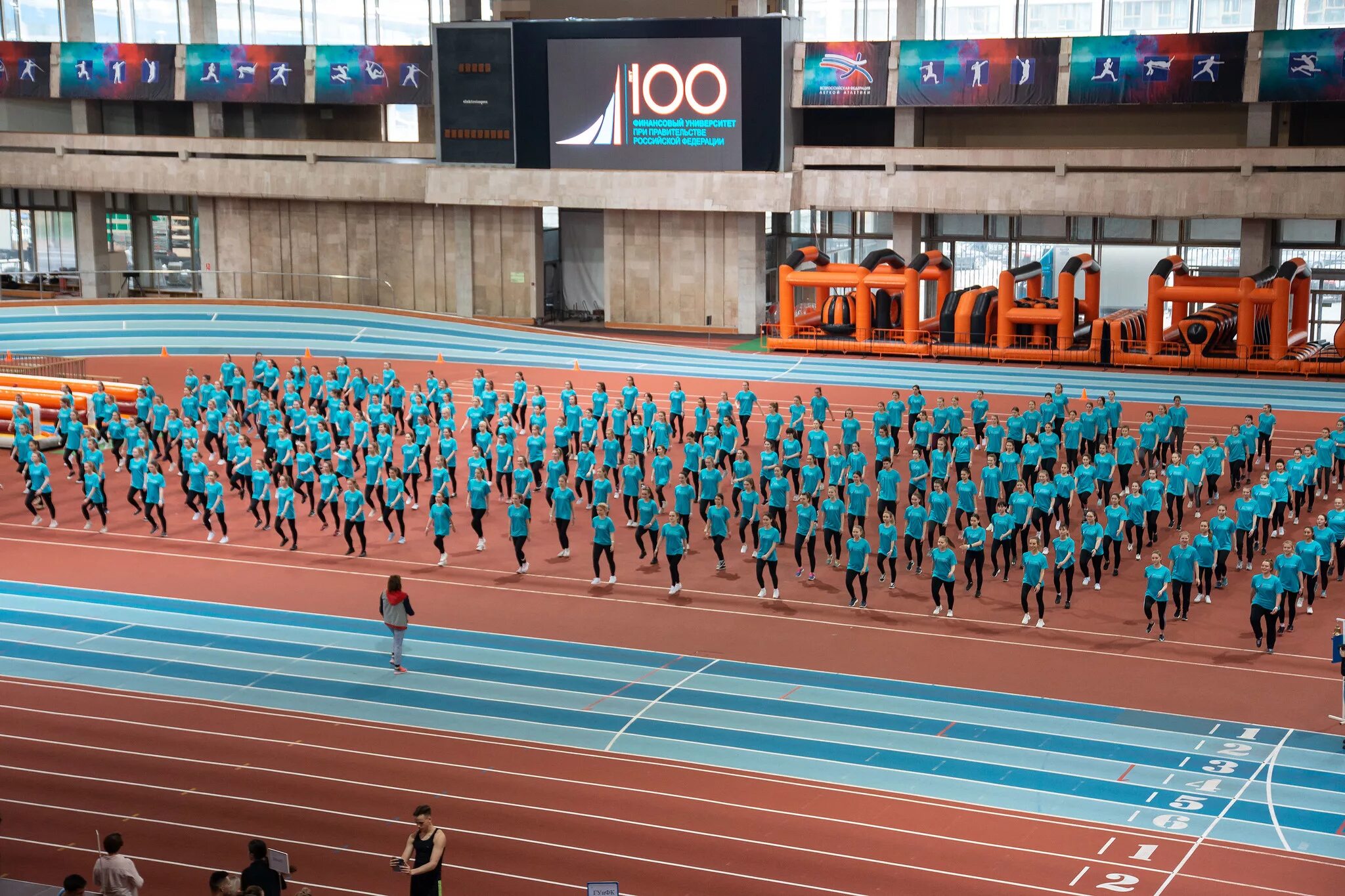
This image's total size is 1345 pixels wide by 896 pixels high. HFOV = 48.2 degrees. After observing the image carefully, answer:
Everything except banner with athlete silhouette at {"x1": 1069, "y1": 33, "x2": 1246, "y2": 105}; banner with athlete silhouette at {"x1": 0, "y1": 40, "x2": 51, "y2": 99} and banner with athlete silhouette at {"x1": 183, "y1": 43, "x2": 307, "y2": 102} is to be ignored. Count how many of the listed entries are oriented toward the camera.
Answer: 3

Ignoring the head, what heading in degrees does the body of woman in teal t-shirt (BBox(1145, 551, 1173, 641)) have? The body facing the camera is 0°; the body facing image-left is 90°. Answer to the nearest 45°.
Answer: approximately 0°

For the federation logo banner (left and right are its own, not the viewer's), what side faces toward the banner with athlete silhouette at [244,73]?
right

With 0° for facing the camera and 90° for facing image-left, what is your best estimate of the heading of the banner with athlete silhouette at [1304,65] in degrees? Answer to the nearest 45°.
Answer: approximately 0°

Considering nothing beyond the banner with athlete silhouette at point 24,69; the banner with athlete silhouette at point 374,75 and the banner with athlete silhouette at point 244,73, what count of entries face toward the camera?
3

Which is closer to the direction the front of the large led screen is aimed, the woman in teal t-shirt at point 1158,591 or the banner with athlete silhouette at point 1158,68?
the woman in teal t-shirt

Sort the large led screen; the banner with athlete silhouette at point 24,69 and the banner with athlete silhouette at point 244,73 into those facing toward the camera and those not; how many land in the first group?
3

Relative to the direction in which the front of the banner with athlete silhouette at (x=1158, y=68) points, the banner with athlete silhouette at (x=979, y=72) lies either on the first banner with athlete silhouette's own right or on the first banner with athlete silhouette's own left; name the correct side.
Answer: on the first banner with athlete silhouette's own right

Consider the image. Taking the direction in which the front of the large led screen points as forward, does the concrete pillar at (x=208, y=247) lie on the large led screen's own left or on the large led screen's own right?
on the large led screen's own right

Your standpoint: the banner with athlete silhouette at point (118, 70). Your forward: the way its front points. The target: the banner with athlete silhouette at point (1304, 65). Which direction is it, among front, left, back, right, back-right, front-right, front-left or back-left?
front-left
